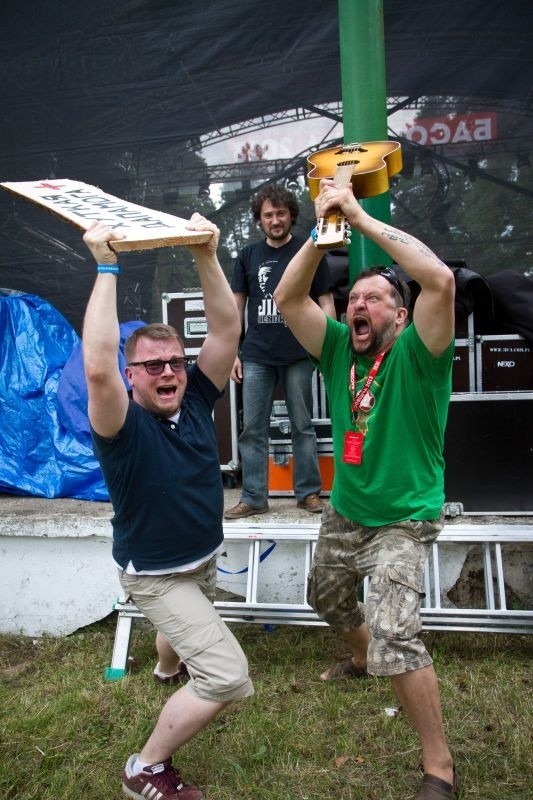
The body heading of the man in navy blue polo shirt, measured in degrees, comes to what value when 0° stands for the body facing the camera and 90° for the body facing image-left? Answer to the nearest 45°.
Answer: approximately 315°

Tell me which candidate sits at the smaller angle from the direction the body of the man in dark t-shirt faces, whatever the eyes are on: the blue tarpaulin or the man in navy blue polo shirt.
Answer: the man in navy blue polo shirt

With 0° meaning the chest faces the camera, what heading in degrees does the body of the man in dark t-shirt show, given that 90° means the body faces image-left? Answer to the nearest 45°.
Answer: approximately 0°

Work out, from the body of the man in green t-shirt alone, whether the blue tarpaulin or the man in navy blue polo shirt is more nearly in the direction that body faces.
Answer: the man in navy blue polo shirt

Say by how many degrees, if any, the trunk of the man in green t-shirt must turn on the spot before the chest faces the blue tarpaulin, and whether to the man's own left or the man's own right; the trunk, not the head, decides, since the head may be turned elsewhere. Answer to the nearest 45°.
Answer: approximately 90° to the man's own right

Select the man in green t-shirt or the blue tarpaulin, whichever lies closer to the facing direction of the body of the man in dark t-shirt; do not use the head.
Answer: the man in green t-shirt
